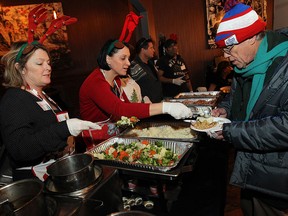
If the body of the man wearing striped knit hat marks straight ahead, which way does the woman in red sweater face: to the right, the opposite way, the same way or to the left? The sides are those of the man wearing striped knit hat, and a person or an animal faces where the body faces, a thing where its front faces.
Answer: the opposite way

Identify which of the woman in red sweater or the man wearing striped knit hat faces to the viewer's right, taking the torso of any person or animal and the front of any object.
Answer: the woman in red sweater

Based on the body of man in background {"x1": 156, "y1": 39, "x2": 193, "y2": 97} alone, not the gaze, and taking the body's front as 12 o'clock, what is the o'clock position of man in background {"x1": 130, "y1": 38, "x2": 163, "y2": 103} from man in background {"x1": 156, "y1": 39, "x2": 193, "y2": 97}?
man in background {"x1": 130, "y1": 38, "x2": 163, "y2": 103} is roughly at 2 o'clock from man in background {"x1": 156, "y1": 39, "x2": 193, "y2": 97}.

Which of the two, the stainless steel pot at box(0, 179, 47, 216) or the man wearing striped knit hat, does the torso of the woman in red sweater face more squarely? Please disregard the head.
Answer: the man wearing striped knit hat

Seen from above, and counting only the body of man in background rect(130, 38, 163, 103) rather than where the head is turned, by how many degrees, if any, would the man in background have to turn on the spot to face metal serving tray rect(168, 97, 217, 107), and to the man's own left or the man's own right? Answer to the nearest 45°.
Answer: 0° — they already face it

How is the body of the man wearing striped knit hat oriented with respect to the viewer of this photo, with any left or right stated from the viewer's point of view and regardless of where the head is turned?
facing to the left of the viewer

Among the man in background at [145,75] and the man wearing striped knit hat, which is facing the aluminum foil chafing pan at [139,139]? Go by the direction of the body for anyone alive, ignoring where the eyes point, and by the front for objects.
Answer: the man wearing striped knit hat

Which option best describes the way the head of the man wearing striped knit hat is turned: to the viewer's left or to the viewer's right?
to the viewer's left

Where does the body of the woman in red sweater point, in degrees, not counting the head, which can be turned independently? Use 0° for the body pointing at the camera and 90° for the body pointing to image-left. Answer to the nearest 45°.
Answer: approximately 270°

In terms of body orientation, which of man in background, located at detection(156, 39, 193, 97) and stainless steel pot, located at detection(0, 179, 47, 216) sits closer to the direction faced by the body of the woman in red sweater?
the man in background
